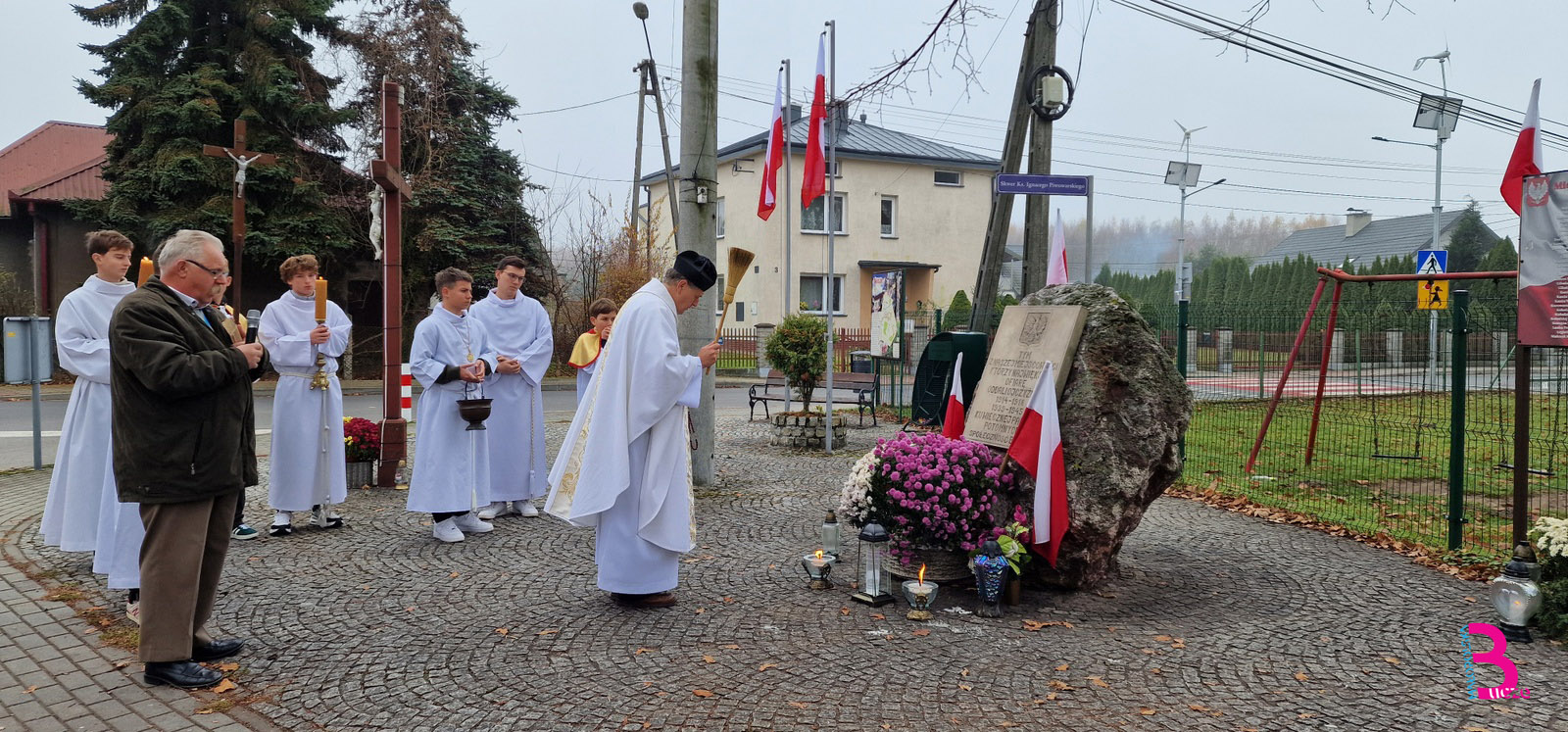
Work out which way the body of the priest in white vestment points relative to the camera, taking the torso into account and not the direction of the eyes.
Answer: to the viewer's right

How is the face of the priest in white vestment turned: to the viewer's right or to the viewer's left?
to the viewer's right

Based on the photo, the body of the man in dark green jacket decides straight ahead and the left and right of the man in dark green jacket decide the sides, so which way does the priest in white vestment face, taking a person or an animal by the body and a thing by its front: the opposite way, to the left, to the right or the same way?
the same way

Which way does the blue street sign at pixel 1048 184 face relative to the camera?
toward the camera

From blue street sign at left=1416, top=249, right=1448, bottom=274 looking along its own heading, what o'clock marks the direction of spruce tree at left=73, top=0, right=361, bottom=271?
The spruce tree is roughly at 2 o'clock from the blue street sign.

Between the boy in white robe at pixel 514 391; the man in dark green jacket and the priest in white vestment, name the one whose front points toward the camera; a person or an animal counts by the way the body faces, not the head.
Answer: the boy in white robe

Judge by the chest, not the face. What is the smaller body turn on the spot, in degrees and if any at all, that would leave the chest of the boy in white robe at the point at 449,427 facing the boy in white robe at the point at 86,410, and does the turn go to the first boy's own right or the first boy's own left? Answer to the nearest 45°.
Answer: approximately 135° to the first boy's own right

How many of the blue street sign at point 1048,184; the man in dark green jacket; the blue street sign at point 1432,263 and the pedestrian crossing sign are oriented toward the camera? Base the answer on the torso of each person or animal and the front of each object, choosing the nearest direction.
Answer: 3

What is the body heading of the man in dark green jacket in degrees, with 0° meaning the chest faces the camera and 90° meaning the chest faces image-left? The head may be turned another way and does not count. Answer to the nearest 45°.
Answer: approximately 270°

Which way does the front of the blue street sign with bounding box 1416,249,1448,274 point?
toward the camera

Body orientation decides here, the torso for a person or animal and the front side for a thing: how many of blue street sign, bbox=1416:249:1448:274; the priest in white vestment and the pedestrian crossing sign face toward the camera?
2

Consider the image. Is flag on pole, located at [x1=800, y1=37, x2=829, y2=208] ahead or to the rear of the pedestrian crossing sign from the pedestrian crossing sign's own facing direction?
ahead

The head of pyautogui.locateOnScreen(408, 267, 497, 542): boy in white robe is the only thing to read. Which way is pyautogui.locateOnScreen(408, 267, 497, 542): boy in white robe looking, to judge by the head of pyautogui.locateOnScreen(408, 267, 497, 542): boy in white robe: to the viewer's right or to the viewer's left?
to the viewer's right

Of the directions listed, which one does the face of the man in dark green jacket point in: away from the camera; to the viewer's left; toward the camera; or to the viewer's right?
to the viewer's right

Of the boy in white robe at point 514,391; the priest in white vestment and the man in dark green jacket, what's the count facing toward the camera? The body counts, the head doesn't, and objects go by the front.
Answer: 1

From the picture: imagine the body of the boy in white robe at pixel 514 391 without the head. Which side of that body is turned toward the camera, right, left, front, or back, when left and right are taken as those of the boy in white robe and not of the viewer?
front

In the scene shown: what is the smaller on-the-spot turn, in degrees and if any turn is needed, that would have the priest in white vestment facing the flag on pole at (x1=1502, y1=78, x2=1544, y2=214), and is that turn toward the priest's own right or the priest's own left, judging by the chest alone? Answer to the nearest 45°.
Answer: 0° — they already face it
